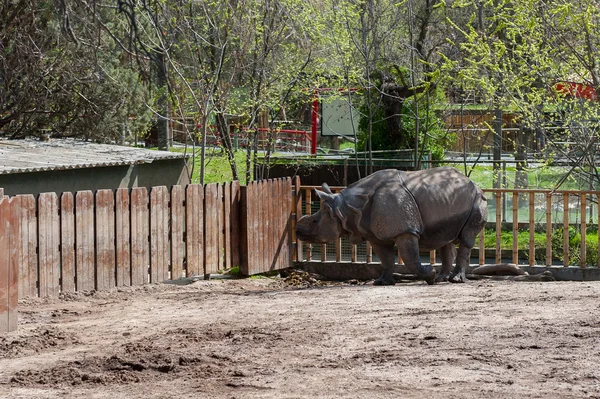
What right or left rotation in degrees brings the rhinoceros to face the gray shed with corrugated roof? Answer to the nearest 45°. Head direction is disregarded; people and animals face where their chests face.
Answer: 0° — it already faces it

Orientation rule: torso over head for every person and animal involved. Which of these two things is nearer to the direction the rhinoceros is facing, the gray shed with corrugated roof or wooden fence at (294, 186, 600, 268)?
the gray shed with corrugated roof

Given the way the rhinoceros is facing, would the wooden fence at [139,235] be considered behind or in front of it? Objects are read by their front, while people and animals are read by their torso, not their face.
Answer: in front

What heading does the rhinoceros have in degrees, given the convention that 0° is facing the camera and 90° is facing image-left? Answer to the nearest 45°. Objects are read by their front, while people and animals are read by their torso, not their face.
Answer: approximately 90°

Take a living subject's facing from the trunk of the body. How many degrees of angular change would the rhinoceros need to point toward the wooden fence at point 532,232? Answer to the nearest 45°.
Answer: approximately 135° to its right
